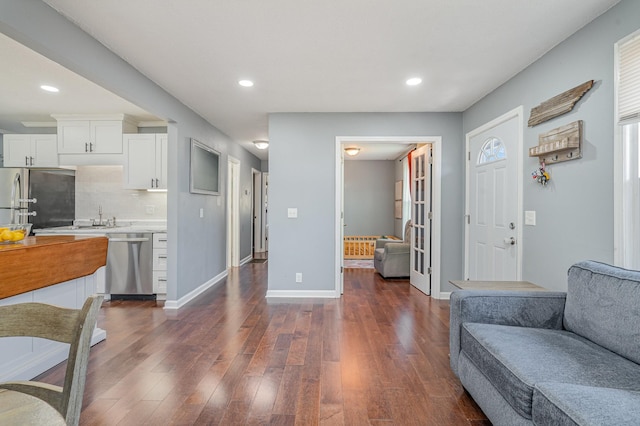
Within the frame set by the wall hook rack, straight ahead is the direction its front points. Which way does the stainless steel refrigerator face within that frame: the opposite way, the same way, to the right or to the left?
to the left

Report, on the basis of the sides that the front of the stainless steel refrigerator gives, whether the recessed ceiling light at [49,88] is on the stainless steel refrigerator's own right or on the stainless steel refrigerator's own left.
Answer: on the stainless steel refrigerator's own left

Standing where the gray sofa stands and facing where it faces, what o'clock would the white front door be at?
The white front door is roughly at 4 o'clock from the gray sofa.

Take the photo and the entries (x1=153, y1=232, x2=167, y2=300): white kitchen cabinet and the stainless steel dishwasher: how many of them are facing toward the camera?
2

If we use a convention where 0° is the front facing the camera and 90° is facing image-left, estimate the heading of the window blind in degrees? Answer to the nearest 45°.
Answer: approximately 45°

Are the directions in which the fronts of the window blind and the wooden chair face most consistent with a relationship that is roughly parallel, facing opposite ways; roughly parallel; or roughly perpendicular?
roughly perpendicular

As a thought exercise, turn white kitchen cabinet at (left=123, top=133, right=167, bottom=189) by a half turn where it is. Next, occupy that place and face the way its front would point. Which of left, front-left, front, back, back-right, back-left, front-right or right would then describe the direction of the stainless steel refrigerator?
front-left
